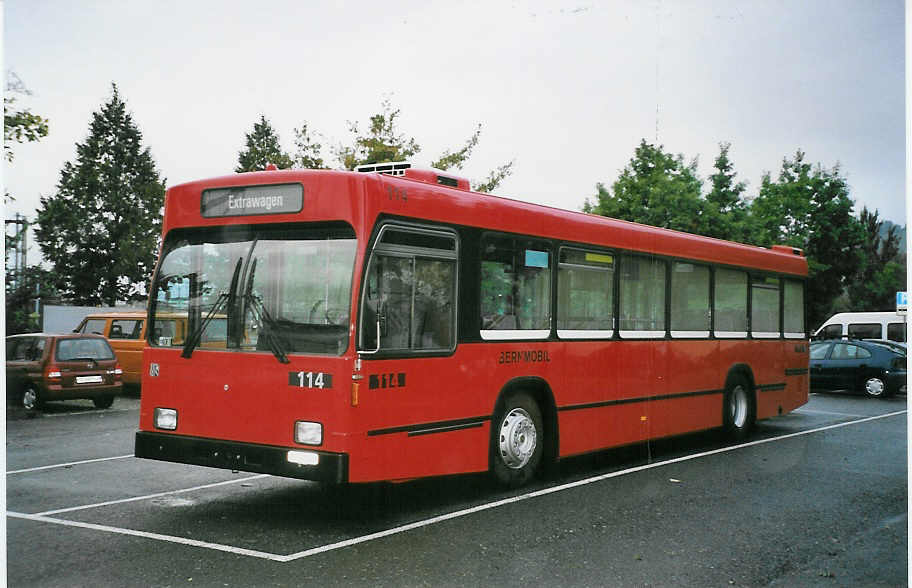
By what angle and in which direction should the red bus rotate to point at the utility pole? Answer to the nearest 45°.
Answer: approximately 90° to its right

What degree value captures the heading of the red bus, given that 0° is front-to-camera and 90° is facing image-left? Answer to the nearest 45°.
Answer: approximately 45°

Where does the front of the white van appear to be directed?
to the viewer's left

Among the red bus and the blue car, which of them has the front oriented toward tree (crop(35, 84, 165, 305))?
the blue car

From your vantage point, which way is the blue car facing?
to the viewer's left

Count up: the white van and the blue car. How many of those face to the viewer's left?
2
